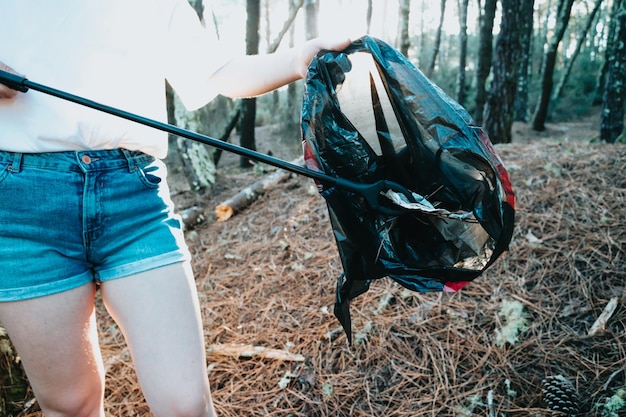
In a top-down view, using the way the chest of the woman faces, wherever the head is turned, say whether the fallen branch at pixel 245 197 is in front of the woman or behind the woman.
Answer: behind

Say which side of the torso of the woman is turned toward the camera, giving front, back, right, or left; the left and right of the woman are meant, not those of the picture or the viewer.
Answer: front

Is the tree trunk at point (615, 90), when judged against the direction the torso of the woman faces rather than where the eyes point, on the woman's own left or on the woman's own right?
on the woman's own left

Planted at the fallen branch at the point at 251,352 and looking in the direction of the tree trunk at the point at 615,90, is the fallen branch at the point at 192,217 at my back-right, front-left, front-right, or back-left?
front-left

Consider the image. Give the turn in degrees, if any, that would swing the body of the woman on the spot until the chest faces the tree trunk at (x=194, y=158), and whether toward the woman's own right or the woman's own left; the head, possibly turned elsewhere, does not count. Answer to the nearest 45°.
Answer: approximately 180°

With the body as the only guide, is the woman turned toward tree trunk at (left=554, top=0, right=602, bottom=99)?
no

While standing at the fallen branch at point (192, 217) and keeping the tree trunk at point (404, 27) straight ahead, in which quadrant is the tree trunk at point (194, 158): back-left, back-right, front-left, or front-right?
front-left

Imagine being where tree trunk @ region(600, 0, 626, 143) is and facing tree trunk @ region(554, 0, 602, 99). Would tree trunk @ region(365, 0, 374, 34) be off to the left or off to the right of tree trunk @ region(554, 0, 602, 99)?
left

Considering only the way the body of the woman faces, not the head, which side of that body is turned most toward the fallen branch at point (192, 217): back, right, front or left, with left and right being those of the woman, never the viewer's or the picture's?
back

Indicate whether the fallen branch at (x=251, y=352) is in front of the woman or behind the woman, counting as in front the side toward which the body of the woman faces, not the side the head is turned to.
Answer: behind

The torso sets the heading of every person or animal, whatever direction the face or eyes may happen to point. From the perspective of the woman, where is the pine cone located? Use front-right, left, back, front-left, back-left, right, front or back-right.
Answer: left

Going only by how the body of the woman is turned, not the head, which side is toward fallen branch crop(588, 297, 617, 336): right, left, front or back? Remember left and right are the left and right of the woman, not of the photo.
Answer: left
